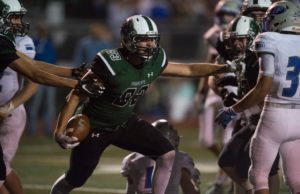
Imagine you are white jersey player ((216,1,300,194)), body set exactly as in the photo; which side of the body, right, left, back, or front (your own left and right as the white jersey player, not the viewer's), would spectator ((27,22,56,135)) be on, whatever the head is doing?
front

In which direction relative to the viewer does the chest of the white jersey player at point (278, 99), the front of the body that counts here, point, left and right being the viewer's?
facing away from the viewer and to the left of the viewer

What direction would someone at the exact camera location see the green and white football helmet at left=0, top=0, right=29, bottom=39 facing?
facing to the right of the viewer

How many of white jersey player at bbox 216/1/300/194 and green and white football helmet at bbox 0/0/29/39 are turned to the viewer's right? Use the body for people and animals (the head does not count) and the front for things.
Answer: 1

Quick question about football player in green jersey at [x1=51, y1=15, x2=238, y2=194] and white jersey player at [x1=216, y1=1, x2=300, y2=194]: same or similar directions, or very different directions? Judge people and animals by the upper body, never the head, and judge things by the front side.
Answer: very different directions

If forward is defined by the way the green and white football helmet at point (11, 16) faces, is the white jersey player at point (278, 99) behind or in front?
in front
